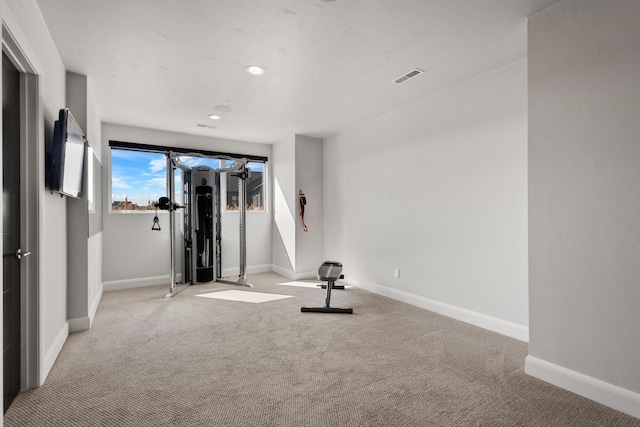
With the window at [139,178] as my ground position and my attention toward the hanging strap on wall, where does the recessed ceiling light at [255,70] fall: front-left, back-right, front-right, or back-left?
front-right

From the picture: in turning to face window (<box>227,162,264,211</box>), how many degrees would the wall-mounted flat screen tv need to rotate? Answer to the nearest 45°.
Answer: approximately 90° to its left

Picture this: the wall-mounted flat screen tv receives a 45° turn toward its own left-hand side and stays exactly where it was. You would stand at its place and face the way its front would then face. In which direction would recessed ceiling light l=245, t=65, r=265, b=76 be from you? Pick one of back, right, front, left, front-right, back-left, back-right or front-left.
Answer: front

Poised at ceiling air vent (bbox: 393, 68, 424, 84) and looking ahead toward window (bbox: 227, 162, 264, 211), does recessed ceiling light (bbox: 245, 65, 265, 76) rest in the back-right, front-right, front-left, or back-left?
front-left

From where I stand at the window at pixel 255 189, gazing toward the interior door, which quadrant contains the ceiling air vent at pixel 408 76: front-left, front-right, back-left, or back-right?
front-left

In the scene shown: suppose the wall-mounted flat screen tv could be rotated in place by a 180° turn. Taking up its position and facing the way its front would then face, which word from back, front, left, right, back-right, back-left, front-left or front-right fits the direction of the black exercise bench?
back-right

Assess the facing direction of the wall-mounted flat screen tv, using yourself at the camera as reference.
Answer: facing the viewer and to the right of the viewer

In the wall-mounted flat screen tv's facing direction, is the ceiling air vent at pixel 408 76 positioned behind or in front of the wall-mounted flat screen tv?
in front

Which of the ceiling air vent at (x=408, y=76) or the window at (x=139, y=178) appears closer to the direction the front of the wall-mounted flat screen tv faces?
the ceiling air vent

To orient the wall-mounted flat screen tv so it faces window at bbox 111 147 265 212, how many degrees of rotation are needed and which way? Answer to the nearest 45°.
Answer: approximately 45° to its left
